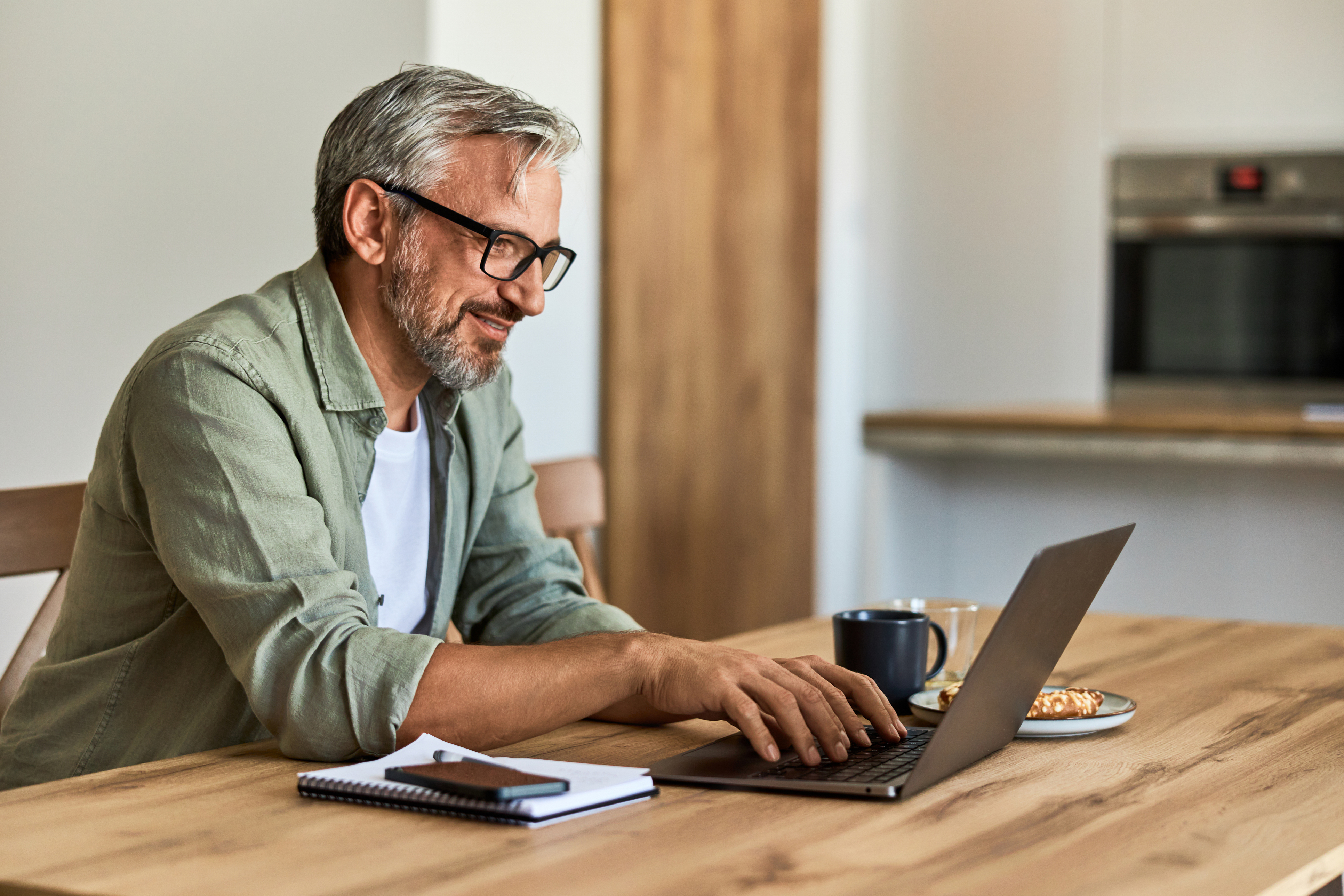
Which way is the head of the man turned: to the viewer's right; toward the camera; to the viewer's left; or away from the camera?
to the viewer's right

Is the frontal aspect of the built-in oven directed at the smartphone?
yes

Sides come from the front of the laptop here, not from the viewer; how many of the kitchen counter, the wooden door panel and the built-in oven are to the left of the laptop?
0

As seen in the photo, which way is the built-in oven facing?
toward the camera

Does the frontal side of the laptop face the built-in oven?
no

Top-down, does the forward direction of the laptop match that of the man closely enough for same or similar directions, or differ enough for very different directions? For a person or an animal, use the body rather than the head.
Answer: very different directions

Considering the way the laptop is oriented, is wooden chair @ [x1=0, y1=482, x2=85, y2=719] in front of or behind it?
in front

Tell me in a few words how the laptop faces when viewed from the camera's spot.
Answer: facing away from the viewer and to the left of the viewer

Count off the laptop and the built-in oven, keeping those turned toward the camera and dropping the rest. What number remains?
1

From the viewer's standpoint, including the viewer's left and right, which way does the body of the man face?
facing the viewer and to the right of the viewer

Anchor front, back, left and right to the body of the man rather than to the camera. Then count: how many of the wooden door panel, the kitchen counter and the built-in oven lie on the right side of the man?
0

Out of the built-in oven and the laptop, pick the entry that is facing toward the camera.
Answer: the built-in oven

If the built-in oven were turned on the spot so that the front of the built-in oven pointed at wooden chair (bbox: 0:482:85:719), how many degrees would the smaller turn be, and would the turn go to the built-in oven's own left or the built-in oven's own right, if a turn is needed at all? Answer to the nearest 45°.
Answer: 0° — it already faces it
